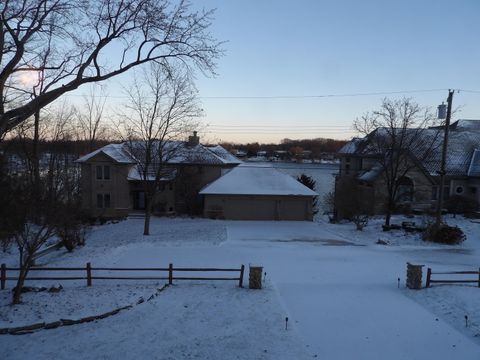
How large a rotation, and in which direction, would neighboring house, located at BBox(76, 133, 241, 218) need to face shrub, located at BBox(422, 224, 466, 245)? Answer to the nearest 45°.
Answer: approximately 45° to its left

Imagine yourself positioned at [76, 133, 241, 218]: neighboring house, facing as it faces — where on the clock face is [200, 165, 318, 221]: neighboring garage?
[200, 165, 318, 221]: neighboring garage is roughly at 10 o'clock from [76, 133, 241, 218]: neighboring house.

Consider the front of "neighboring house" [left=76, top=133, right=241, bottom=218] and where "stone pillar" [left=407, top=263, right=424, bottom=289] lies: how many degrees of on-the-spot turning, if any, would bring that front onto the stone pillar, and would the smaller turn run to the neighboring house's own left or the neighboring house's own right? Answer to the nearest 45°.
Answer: approximately 45° to the neighboring house's own left

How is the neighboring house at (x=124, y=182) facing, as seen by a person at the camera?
facing the viewer

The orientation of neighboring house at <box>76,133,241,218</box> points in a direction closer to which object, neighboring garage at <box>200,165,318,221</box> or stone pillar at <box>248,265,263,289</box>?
the stone pillar

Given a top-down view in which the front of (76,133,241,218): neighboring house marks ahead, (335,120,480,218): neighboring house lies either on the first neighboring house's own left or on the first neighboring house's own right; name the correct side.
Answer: on the first neighboring house's own left

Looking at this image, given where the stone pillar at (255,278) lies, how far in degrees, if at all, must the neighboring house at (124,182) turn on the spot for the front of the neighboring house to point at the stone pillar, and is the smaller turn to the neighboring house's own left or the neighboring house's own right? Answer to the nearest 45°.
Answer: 0° — it already faces it

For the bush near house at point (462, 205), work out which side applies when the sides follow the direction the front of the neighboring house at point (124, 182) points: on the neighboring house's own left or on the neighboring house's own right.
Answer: on the neighboring house's own left
